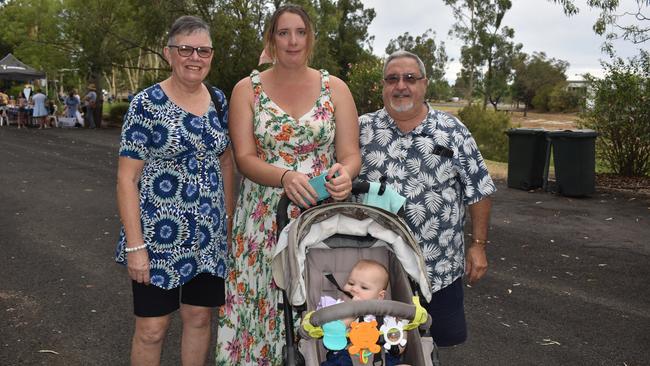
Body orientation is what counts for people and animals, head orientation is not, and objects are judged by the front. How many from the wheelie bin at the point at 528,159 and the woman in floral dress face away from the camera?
0

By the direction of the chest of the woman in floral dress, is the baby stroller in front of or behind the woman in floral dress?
in front

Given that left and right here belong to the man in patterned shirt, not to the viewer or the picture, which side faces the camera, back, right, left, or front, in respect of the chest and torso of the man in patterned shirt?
front

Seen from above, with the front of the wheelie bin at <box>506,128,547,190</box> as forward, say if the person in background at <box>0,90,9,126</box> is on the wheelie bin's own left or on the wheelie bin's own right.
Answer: on the wheelie bin's own right

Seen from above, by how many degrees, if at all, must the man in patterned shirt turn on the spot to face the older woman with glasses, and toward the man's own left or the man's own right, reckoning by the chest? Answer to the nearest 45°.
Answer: approximately 90° to the man's own right

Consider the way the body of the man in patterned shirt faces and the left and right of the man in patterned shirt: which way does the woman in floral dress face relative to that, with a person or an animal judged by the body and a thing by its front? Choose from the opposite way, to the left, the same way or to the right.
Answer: the same way

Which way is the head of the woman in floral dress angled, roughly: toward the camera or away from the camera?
toward the camera

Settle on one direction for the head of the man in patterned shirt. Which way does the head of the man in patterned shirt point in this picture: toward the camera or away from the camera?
toward the camera

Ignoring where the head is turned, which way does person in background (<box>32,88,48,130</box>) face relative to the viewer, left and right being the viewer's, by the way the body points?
facing away from the viewer

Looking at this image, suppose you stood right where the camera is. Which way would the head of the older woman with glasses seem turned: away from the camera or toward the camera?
toward the camera

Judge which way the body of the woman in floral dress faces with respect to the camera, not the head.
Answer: toward the camera

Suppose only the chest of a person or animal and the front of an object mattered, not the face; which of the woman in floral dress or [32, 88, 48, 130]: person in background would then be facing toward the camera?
the woman in floral dress

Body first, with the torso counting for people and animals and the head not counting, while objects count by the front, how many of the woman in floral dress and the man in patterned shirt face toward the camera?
2

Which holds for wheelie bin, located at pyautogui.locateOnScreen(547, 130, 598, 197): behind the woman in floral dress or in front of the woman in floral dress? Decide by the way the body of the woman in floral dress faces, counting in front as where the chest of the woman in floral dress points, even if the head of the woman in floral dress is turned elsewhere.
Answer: behind
